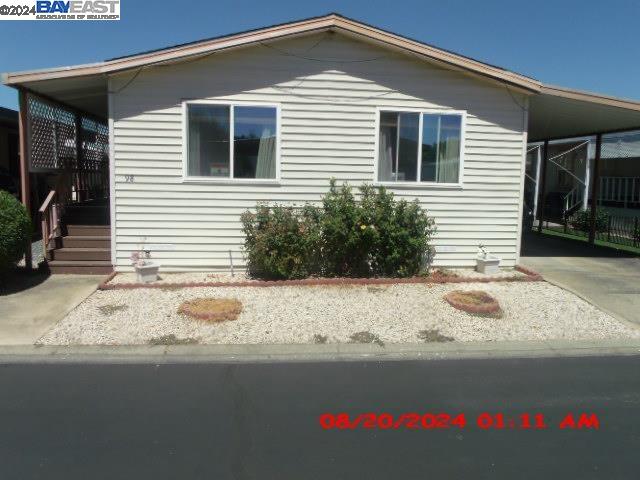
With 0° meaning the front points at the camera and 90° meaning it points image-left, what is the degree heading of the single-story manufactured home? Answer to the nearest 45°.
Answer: approximately 0°

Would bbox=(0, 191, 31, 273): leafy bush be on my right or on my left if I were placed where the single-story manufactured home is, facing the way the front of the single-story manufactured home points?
on my right

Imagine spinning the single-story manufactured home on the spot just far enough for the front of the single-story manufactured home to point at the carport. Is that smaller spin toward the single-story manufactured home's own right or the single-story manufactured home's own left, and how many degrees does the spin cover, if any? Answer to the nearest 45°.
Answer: approximately 135° to the single-story manufactured home's own left

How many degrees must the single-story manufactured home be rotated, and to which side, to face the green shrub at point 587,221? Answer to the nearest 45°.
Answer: approximately 135° to its left
